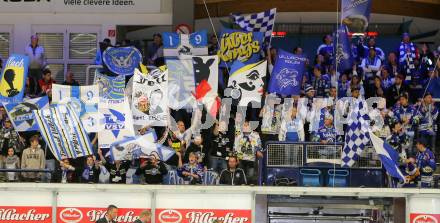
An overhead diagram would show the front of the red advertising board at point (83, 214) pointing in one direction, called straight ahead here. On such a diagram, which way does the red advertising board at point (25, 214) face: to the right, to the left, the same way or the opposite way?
the same way

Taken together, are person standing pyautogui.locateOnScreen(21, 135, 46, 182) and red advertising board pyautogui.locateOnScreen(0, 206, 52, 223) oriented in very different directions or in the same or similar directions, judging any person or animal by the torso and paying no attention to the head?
same or similar directions

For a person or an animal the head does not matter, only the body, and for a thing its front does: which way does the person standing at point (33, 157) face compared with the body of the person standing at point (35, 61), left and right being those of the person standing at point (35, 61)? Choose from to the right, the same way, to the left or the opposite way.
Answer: the same way

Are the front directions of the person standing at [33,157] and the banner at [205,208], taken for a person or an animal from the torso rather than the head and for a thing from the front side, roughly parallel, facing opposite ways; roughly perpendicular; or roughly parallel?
roughly parallel

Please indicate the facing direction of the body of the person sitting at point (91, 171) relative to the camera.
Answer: toward the camera

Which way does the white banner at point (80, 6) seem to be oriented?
toward the camera

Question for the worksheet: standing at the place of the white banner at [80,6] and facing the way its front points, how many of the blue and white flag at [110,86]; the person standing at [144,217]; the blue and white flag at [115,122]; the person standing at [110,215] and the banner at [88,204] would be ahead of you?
5

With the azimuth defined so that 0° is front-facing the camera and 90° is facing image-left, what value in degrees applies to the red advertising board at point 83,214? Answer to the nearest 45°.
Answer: approximately 0°

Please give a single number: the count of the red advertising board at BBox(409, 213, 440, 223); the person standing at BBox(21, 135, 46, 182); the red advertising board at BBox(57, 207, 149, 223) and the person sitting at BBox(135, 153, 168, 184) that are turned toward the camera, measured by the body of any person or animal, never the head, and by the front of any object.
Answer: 4

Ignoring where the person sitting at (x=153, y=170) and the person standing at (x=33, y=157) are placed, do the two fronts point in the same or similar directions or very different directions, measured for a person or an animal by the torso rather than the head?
same or similar directions

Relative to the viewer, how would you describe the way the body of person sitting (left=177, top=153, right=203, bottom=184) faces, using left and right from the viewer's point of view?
facing the viewer

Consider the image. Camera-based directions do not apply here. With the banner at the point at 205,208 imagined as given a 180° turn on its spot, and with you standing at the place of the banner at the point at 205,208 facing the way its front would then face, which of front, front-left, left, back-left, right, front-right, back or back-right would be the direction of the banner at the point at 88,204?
left

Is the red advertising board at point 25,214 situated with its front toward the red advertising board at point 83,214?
no
